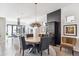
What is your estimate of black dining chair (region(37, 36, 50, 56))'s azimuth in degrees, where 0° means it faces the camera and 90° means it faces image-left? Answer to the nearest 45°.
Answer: approximately 135°
